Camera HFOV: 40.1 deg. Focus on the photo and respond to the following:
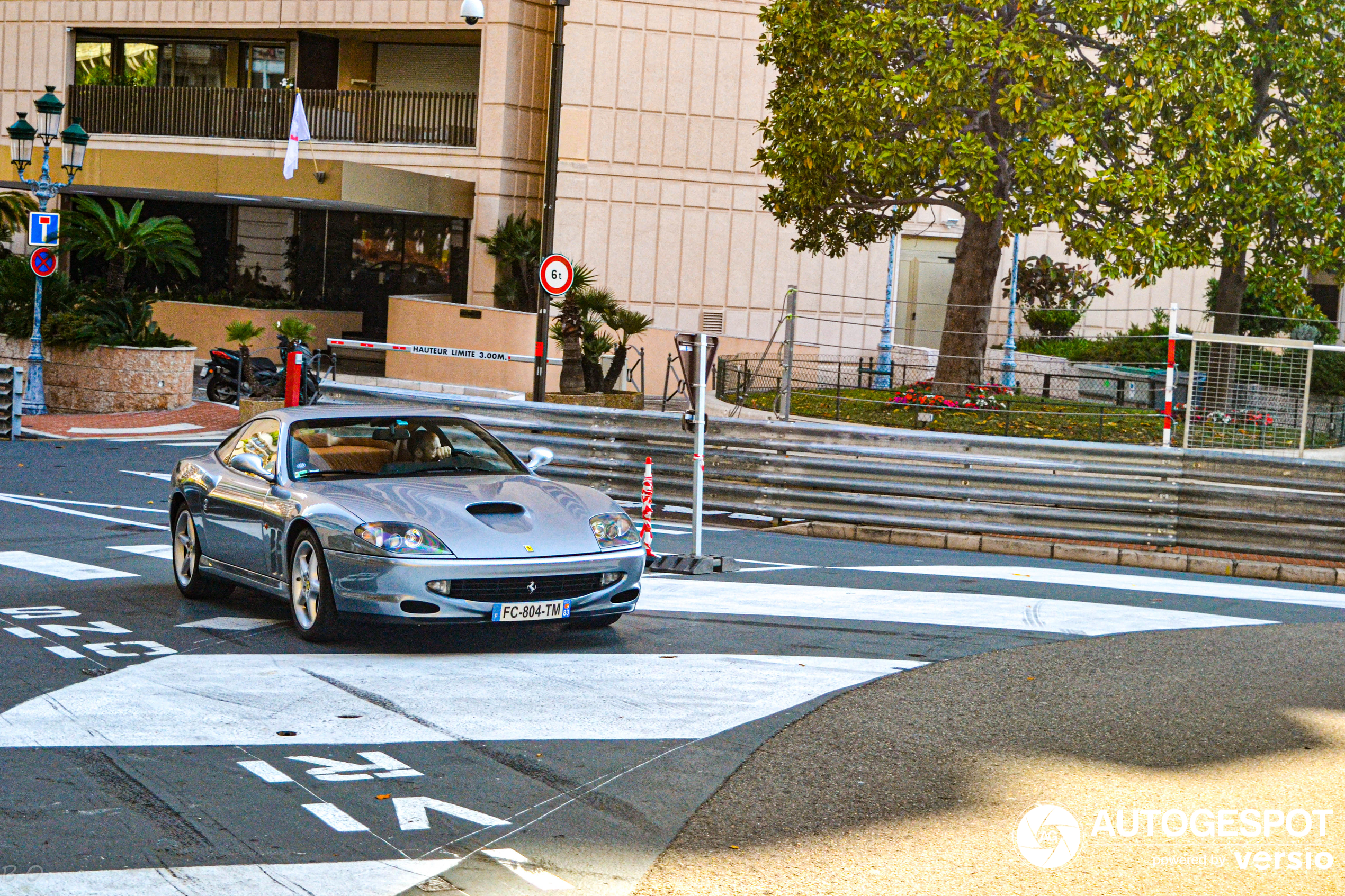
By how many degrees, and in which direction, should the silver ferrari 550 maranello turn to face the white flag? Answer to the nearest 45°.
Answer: approximately 135° to its left

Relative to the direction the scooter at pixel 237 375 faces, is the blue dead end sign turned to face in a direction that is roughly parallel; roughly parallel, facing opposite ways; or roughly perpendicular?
roughly perpendicular

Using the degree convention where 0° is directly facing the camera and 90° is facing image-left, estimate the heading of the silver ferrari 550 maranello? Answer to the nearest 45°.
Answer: approximately 315°

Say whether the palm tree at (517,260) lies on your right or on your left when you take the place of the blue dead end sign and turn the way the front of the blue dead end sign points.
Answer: on your left

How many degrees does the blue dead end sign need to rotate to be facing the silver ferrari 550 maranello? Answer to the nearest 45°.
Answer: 0° — it already faces it
